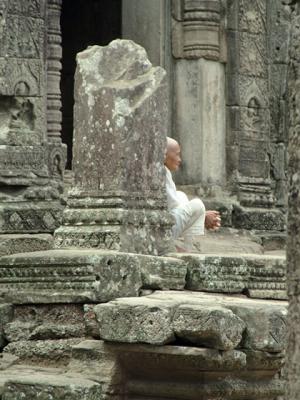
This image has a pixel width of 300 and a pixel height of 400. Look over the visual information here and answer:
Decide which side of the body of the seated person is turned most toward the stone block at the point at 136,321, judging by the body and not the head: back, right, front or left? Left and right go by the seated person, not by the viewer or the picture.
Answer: right

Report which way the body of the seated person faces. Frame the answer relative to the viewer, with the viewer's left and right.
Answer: facing to the right of the viewer

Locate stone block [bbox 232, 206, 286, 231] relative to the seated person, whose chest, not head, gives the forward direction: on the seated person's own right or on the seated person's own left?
on the seated person's own left

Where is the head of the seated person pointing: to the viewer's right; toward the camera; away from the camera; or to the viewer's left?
to the viewer's right

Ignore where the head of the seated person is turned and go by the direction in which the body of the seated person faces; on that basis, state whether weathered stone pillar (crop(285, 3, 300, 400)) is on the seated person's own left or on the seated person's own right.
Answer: on the seated person's own right
